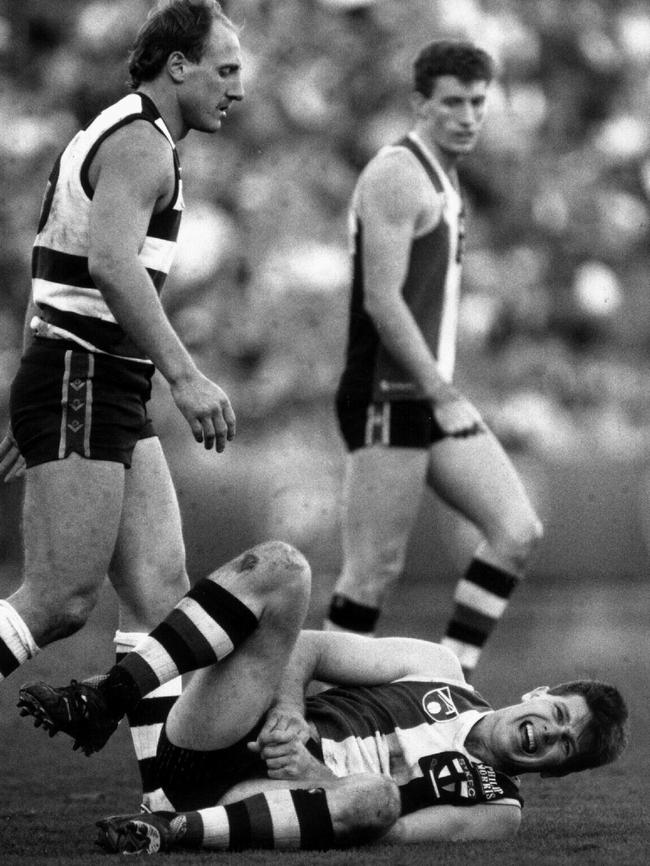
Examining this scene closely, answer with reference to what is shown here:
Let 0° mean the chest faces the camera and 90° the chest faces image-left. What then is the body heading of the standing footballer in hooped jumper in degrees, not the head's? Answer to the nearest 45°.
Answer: approximately 270°
